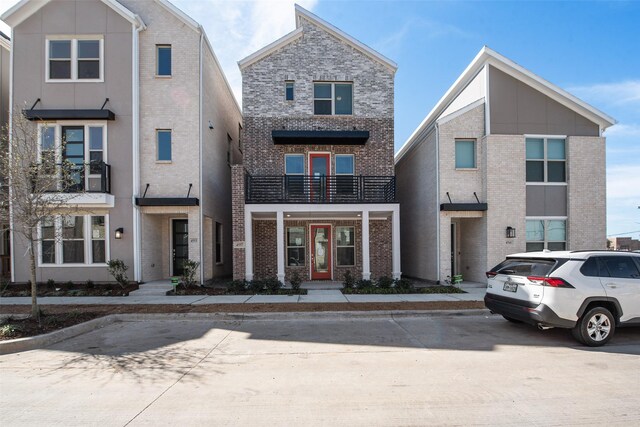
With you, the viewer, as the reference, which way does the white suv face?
facing away from the viewer and to the right of the viewer

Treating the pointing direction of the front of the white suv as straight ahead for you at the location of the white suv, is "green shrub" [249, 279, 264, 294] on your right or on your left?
on your left

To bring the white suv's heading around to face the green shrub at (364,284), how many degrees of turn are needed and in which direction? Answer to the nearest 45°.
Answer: approximately 90° to its left

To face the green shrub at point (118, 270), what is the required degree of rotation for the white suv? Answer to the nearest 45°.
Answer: approximately 135° to its left

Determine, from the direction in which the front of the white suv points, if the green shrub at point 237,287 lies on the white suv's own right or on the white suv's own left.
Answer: on the white suv's own left

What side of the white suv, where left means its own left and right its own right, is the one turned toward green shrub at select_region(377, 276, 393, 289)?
left
